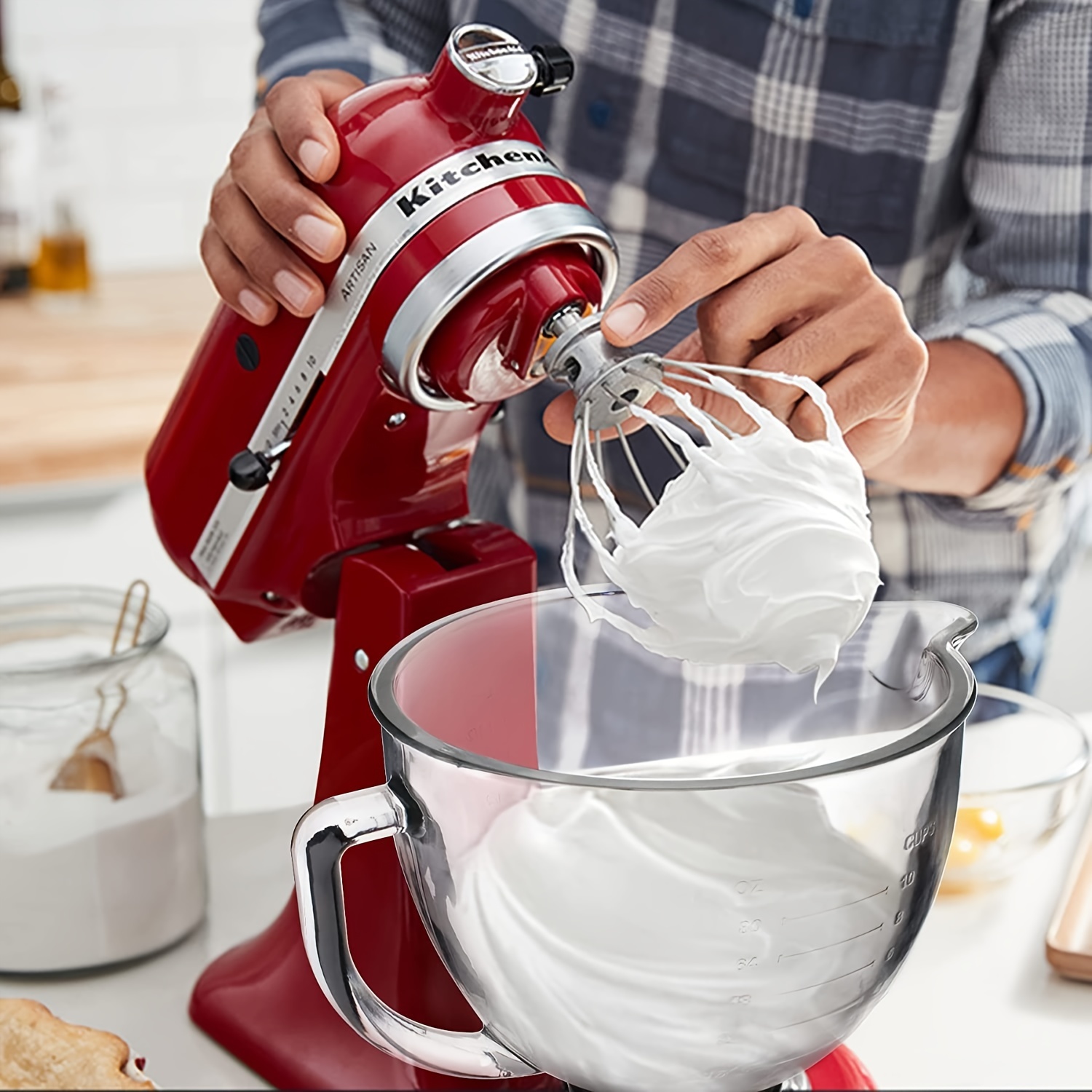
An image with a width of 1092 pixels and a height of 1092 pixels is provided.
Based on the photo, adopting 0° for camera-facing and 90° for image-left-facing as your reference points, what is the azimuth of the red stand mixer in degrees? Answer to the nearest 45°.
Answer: approximately 315°
